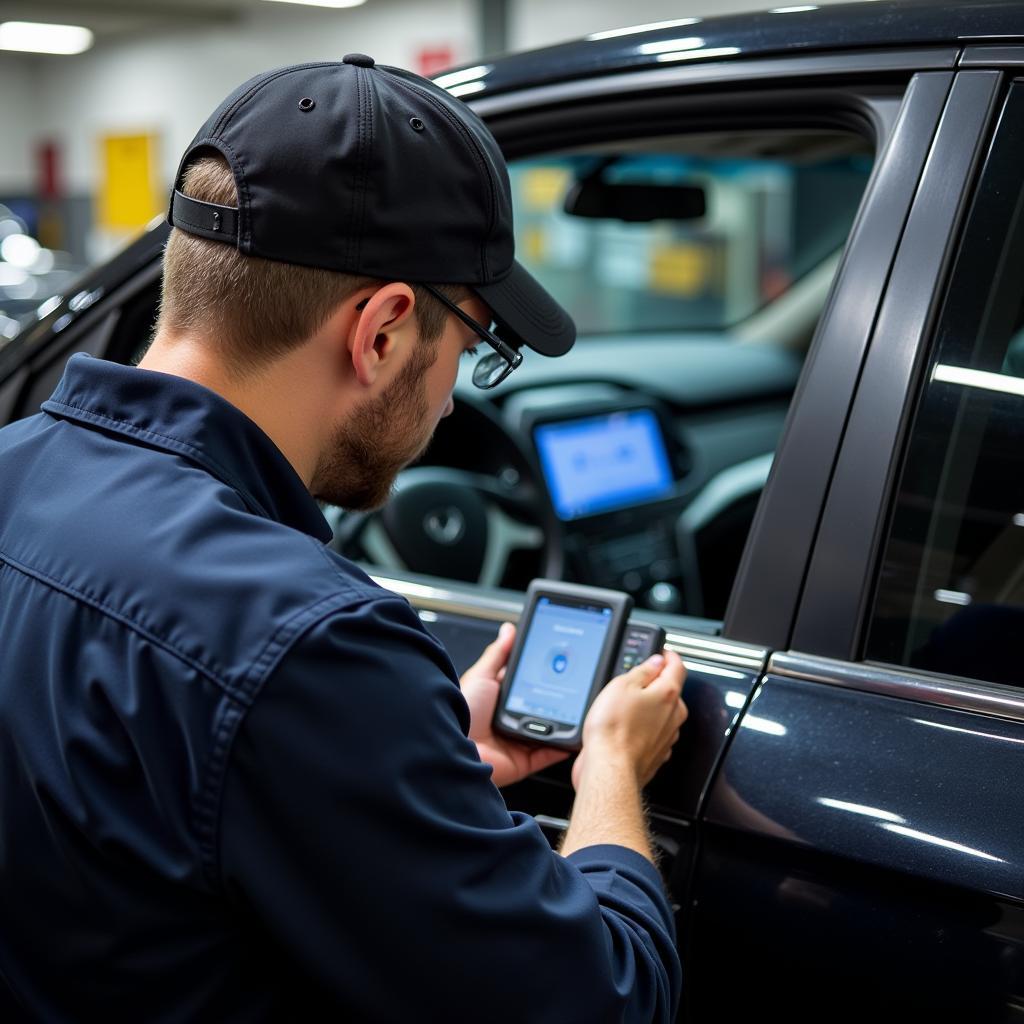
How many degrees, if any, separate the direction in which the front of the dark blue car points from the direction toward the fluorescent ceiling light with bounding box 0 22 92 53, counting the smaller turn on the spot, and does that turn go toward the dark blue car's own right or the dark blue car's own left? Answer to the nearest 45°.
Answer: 0° — it already faces it

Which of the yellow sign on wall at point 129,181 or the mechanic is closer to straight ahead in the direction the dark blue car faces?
the yellow sign on wall

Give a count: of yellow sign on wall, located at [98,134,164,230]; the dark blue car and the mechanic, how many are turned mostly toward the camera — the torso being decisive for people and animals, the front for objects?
1

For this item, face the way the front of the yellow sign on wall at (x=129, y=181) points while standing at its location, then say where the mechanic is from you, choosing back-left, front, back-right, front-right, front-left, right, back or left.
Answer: front

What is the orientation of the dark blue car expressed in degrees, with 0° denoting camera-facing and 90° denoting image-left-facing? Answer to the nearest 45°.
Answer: approximately 135°

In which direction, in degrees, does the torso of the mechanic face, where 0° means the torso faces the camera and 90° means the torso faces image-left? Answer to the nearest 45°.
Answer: approximately 225°

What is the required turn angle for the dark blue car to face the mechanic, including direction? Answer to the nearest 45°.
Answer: approximately 90° to its left

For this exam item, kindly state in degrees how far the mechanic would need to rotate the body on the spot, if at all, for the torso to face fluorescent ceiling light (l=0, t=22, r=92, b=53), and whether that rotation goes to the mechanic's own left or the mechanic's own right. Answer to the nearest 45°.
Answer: approximately 45° to the mechanic's own left

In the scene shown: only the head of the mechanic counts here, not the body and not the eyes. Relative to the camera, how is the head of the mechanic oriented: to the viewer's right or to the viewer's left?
to the viewer's right

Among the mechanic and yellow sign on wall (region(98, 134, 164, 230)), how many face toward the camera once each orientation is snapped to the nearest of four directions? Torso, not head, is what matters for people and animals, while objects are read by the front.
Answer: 1

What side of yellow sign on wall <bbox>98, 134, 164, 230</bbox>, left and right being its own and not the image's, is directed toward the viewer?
front

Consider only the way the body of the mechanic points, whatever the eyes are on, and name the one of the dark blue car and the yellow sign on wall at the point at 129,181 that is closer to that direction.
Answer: the dark blue car

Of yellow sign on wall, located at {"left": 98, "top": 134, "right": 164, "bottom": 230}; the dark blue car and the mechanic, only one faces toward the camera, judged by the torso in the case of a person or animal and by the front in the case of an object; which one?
the yellow sign on wall

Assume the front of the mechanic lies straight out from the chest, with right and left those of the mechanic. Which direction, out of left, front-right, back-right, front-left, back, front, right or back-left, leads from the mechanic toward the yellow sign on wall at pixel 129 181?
front-left

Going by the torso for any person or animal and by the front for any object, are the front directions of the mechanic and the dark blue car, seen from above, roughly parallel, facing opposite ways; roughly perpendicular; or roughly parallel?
roughly perpendicular
